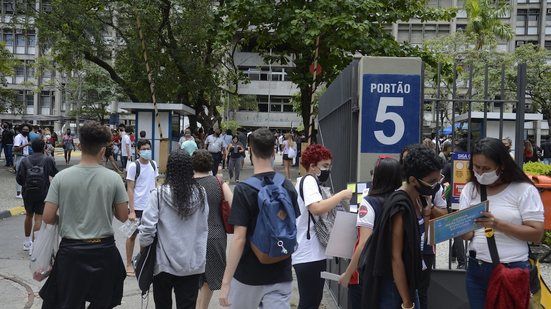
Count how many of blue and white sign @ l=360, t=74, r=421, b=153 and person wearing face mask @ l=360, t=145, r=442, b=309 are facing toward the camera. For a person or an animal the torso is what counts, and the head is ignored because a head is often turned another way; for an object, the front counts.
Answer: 1

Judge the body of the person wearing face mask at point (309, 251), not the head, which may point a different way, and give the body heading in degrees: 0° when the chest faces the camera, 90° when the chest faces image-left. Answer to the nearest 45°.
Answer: approximately 270°

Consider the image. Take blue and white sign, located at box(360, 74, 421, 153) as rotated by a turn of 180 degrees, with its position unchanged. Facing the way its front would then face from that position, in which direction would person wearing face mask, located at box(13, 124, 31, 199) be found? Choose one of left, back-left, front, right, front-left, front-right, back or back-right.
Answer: front-left

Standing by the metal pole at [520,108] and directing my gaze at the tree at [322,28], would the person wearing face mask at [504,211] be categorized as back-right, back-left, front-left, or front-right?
back-left

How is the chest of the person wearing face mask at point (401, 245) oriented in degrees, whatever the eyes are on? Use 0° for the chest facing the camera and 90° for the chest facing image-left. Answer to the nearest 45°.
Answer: approximately 270°

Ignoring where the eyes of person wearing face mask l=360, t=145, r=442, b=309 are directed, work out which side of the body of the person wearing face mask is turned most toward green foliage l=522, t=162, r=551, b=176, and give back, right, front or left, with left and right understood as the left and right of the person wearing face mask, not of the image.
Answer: left
